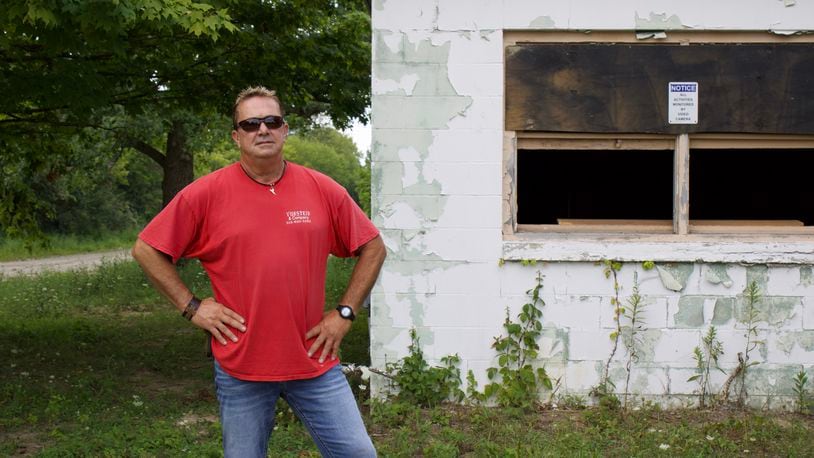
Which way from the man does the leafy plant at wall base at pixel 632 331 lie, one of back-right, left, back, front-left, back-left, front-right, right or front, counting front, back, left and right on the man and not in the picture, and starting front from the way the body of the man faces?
back-left

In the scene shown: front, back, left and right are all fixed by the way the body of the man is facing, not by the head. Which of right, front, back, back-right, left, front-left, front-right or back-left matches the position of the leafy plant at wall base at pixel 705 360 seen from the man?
back-left

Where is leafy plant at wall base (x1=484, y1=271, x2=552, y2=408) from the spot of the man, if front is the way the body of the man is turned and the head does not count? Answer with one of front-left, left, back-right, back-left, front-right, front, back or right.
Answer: back-left

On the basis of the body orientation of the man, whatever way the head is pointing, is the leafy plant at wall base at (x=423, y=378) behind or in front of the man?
behind

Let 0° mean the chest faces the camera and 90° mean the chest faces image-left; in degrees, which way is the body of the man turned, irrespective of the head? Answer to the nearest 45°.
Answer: approximately 0°

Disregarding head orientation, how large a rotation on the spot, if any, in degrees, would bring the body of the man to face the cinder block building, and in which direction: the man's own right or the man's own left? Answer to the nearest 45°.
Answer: approximately 135° to the man's own left

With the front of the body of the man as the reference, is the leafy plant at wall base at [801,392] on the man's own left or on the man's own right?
on the man's own left

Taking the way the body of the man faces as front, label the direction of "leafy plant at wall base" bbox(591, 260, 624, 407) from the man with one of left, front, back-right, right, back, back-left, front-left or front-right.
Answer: back-left

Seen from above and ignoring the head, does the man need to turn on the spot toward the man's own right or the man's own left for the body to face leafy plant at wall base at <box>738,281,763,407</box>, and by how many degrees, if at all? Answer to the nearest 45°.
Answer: approximately 135° to the man's own left
